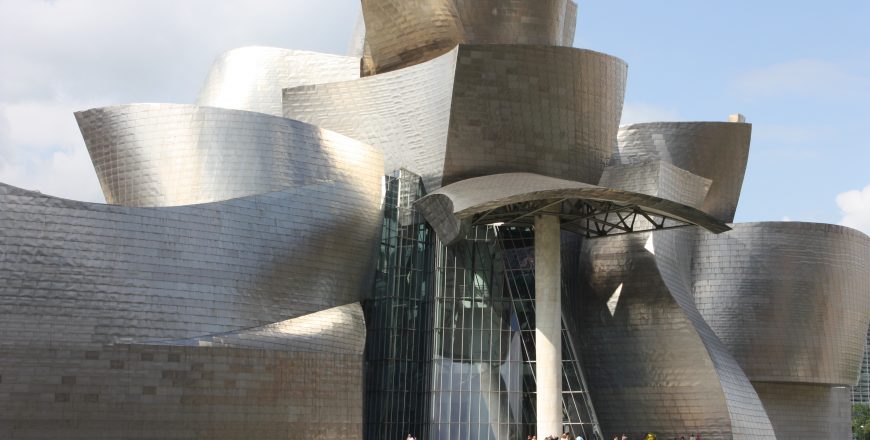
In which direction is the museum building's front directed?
toward the camera
